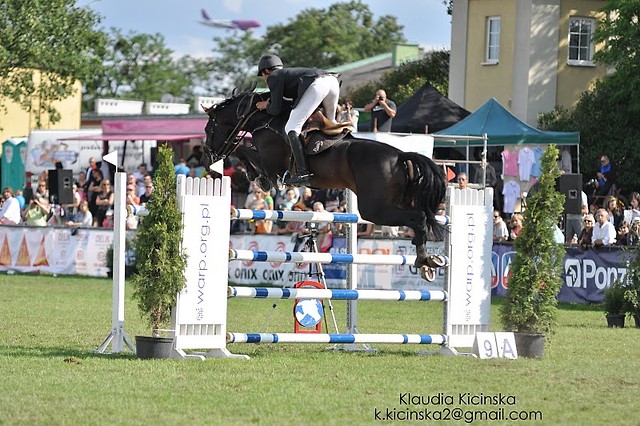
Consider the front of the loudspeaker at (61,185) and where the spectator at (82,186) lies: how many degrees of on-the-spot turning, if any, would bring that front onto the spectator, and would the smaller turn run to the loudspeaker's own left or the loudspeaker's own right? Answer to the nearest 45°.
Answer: approximately 135° to the loudspeaker's own left

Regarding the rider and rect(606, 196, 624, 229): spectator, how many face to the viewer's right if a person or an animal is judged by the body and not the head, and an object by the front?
0

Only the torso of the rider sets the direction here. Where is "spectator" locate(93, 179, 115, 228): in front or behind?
in front

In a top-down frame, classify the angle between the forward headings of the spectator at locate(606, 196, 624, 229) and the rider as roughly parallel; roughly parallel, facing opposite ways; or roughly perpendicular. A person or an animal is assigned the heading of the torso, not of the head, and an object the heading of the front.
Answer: roughly perpendicular

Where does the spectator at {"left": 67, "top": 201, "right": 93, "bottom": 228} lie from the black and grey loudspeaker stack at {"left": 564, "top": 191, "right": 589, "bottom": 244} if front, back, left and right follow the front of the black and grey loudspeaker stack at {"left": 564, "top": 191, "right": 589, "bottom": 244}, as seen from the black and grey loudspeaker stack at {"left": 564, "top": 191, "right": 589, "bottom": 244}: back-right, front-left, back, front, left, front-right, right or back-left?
front-right

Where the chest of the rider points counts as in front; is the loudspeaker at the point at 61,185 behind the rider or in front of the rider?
in front

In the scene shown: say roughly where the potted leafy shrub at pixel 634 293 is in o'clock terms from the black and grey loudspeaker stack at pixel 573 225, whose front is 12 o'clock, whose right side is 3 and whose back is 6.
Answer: The potted leafy shrub is roughly at 10 o'clock from the black and grey loudspeaker stack.

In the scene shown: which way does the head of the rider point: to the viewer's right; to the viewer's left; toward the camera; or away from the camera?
to the viewer's left

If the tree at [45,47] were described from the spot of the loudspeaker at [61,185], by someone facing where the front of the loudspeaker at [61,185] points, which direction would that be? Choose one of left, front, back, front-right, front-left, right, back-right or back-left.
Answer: back-left

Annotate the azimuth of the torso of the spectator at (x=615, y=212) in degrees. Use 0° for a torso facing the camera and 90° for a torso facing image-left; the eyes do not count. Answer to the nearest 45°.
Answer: approximately 45°

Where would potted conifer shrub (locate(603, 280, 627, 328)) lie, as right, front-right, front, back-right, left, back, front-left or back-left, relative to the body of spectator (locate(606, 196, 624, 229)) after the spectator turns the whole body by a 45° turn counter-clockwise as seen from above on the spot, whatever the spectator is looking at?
front

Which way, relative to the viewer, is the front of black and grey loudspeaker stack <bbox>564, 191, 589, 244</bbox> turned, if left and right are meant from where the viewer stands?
facing the viewer and to the left of the viewer

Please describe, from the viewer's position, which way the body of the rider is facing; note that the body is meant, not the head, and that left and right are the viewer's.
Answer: facing away from the viewer and to the left of the viewer

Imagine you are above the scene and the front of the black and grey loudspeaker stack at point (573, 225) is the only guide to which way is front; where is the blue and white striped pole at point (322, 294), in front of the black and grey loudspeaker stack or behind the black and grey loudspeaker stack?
in front
